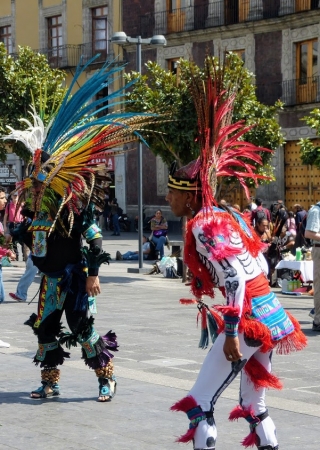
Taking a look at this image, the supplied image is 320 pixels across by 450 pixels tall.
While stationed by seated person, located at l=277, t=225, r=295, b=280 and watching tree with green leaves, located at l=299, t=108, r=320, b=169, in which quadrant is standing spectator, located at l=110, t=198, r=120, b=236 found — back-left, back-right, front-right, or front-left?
front-left

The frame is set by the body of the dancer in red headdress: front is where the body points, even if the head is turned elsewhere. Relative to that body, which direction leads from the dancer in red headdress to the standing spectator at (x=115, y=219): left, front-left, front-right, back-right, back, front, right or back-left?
right

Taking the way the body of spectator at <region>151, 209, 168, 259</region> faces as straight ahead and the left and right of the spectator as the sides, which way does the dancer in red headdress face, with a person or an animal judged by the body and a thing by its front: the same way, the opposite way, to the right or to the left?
to the right

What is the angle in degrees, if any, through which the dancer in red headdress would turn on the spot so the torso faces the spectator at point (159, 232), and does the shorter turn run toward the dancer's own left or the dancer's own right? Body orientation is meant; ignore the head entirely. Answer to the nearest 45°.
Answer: approximately 90° to the dancer's own right

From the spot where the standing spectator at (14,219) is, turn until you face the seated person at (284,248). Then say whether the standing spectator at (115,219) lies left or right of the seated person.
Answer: left

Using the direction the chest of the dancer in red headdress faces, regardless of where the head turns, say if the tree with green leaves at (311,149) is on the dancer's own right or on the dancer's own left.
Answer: on the dancer's own right

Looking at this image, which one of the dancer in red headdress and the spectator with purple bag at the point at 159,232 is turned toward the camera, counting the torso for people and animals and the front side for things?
the spectator with purple bag

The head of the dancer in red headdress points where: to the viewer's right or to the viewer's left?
to the viewer's left

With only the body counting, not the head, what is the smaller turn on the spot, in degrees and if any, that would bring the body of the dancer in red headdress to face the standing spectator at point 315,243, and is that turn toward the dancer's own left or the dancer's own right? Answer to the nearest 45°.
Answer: approximately 90° to the dancer's own right

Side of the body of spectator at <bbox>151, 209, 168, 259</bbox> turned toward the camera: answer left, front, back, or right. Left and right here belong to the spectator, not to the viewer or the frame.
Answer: front

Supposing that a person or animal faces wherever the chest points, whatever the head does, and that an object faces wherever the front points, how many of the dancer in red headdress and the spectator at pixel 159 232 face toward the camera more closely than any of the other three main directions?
1

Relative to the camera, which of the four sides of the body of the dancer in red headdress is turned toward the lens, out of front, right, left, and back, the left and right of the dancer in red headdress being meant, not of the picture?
left

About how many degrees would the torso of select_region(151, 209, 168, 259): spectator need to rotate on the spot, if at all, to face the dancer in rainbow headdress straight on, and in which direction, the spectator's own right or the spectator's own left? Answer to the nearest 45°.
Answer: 0° — they already face them

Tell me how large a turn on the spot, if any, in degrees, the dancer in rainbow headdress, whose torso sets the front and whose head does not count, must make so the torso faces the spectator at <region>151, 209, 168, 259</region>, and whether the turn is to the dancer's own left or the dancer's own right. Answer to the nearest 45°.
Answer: approximately 135° to the dancer's own right

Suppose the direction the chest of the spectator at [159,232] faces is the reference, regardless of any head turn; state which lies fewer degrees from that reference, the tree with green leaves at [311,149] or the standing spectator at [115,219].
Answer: the tree with green leaves

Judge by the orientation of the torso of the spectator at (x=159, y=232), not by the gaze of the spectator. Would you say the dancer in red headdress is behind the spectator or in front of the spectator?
in front
